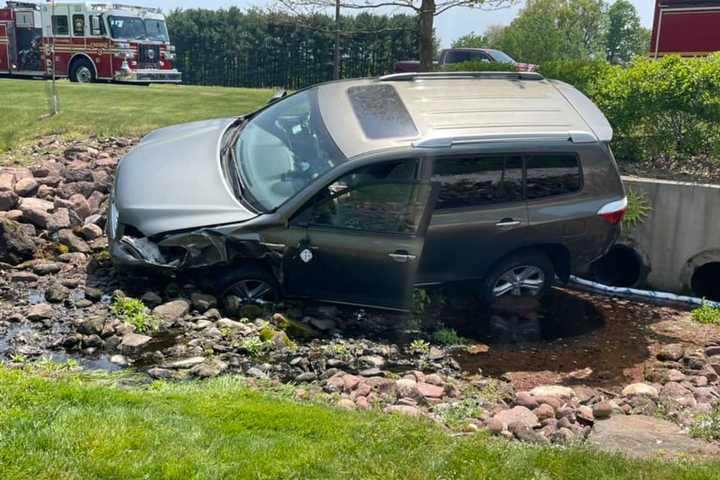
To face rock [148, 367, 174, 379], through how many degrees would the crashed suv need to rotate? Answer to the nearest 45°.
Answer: approximately 45° to its left

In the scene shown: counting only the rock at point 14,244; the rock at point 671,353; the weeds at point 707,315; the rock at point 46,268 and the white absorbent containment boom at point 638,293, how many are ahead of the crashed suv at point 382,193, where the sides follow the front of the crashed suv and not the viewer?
2

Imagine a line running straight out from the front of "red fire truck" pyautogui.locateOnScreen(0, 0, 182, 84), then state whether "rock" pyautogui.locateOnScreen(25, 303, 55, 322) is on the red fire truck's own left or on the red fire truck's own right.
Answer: on the red fire truck's own right

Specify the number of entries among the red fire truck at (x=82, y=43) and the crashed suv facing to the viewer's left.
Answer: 1

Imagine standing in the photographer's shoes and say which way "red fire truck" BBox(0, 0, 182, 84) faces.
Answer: facing the viewer and to the right of the viewer

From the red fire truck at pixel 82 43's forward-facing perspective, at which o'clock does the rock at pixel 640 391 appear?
The rock is roughly at 1 o'clock from the red fire truck.

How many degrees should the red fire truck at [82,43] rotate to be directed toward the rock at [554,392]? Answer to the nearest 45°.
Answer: approximately 45° to its right

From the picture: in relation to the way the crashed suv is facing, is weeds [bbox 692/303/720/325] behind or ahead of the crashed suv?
behind

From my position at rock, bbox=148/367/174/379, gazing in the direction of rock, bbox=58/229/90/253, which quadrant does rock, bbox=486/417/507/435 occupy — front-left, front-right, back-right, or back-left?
back-right

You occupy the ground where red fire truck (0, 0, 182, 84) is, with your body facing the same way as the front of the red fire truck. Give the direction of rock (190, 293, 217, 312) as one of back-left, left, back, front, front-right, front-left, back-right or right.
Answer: front-right

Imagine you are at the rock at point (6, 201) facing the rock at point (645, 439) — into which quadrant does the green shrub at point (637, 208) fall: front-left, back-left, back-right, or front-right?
front-left

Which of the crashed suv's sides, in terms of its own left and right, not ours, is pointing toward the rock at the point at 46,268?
front

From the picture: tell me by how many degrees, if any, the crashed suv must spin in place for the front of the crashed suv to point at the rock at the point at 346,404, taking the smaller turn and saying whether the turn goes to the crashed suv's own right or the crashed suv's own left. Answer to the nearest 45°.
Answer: approximately 90° to the crashed suv's own left

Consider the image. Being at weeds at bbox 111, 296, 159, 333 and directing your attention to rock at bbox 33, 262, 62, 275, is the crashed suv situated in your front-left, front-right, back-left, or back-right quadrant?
back-right

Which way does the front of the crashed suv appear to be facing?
to the viewer's left

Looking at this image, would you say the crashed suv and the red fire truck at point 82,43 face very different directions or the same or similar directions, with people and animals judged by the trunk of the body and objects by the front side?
very different directions

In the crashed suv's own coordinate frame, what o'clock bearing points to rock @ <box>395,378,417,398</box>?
The rock is roughly at 9 o'clock from the crashed suv.

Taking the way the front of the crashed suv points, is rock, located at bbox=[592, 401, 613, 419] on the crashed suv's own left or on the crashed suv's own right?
on the crashed suv's own left

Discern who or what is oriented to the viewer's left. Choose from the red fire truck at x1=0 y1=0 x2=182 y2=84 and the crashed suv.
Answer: the crashed suv

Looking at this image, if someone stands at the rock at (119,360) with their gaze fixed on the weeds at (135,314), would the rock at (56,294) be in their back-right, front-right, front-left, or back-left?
front-left

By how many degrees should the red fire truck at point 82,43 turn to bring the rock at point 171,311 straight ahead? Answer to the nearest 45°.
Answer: approximately 45° to its right

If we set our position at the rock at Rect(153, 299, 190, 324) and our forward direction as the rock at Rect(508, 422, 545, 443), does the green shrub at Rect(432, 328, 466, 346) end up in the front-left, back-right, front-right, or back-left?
front-left

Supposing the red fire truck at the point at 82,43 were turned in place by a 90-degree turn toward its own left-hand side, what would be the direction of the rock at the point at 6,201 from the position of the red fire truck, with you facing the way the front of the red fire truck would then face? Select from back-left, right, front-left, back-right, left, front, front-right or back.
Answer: back-right
